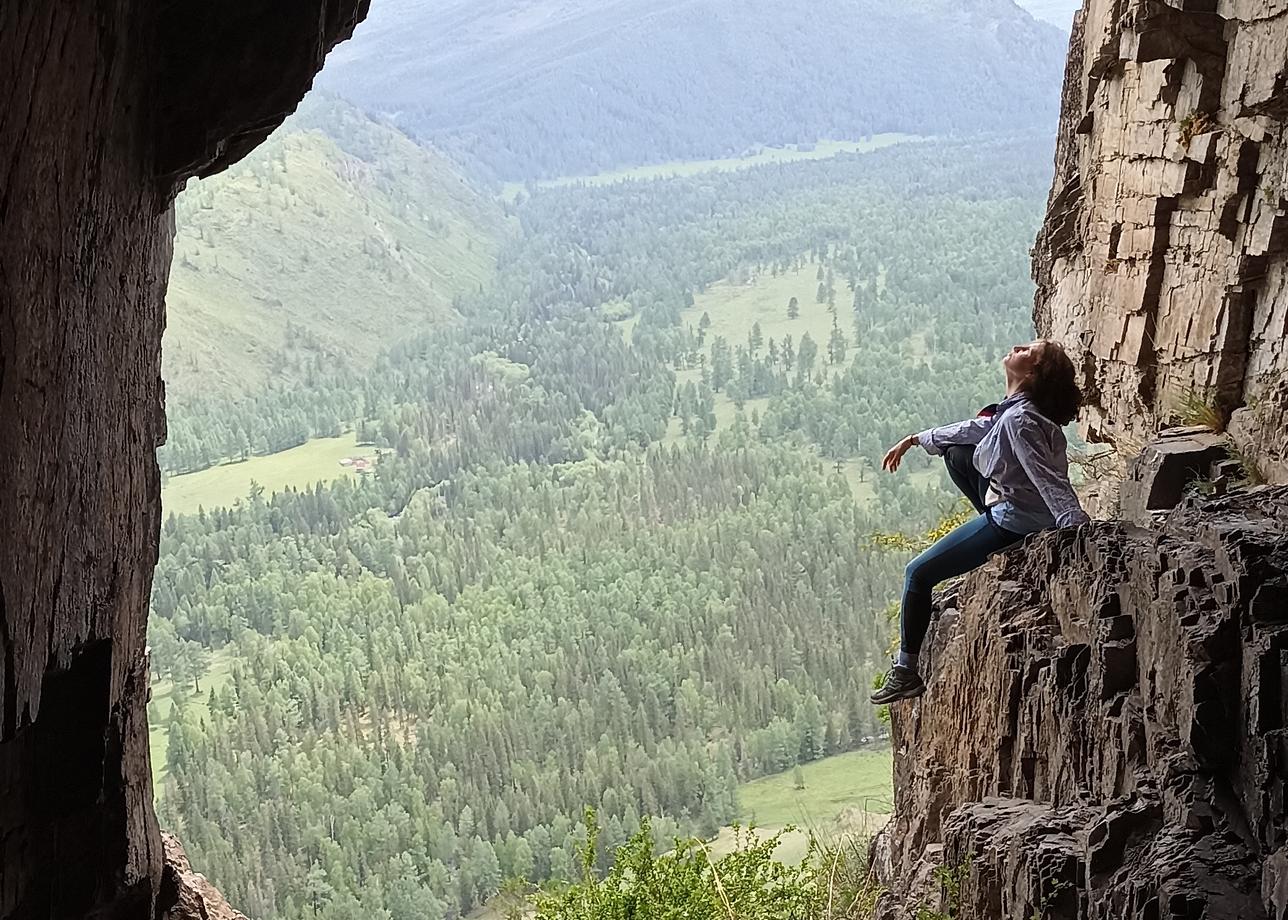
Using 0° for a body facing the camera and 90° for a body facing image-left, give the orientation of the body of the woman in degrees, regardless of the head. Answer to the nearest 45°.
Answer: approximately 90°

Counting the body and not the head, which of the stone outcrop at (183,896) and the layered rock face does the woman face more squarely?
the stone outcrop

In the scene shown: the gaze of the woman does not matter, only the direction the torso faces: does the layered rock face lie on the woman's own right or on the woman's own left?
on the woman's own right

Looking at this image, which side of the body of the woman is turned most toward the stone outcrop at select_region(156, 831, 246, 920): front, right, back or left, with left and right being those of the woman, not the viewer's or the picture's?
front

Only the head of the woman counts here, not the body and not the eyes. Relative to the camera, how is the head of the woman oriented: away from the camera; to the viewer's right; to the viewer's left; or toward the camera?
to the viewer's left
